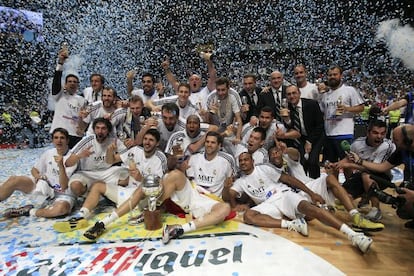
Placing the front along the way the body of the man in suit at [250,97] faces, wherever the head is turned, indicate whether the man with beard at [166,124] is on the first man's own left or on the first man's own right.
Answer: on the first man's own right

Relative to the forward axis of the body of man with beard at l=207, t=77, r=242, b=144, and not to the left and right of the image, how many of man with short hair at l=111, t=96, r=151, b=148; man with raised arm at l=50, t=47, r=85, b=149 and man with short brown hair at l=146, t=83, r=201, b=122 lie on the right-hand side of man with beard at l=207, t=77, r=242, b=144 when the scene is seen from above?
3

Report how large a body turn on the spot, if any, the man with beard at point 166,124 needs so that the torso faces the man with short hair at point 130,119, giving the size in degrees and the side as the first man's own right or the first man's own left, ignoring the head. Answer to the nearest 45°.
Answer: approximately 135° to the first man's own right

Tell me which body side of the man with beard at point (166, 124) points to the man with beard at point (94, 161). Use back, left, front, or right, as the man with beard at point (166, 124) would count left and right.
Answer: right

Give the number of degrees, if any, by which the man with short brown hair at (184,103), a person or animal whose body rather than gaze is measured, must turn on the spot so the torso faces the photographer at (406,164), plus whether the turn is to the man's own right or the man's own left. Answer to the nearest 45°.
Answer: approximately 45° to the man's own left

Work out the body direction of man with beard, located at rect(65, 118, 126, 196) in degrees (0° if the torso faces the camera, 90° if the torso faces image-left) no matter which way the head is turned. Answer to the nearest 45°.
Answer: approximately 0°

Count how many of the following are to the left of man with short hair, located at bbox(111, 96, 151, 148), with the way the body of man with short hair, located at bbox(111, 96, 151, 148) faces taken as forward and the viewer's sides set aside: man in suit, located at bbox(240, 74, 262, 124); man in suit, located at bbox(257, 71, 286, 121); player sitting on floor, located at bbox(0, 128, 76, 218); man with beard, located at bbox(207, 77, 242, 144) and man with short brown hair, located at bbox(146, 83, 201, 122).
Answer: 4
